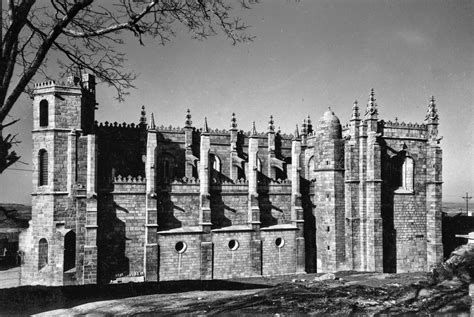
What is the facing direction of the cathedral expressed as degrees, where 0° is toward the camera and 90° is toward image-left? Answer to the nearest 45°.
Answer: approximately 90°
